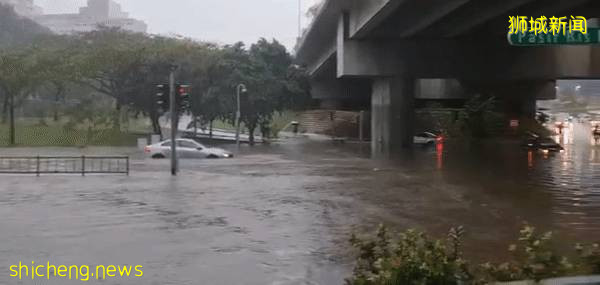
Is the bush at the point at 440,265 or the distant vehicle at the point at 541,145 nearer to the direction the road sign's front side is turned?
the bush

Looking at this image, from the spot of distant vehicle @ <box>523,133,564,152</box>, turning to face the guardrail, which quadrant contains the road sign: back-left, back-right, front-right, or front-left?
front-left

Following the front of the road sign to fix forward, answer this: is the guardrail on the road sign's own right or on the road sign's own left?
on the road sign's own right

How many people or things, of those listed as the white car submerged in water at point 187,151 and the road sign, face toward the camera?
1

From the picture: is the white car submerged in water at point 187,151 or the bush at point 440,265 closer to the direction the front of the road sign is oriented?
the bush

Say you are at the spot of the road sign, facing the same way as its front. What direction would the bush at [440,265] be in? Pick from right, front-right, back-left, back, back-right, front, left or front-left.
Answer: front

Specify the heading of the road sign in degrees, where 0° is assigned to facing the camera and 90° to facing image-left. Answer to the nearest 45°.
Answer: approximately 0°

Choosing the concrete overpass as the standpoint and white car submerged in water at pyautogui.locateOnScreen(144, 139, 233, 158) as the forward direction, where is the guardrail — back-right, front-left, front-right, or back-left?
front-left
